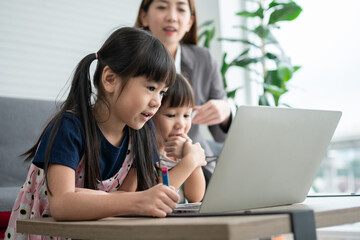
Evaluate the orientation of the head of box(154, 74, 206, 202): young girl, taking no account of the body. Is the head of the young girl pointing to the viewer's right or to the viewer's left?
to the viewer's right

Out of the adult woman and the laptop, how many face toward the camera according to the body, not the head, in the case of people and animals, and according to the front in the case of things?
1

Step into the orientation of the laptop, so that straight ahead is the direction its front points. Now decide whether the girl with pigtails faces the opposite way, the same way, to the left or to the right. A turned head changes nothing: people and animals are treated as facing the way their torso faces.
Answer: the opposite way

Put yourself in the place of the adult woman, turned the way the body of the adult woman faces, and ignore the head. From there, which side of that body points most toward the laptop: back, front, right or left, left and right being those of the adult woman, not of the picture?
front

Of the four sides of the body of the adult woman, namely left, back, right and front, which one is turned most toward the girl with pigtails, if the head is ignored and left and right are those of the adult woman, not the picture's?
front

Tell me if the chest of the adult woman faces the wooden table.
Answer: yes

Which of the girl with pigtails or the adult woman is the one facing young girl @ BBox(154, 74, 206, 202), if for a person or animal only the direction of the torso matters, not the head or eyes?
the adult woman

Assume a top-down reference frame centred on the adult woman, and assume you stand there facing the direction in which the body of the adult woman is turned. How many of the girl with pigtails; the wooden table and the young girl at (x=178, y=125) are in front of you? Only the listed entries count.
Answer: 3

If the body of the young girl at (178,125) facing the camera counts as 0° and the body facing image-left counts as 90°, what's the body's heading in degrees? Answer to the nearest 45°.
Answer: approximately 315°

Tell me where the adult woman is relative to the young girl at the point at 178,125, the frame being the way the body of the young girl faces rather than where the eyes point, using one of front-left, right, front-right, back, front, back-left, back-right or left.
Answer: back-left

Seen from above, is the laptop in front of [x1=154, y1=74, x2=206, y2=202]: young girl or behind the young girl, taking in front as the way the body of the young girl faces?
in front
